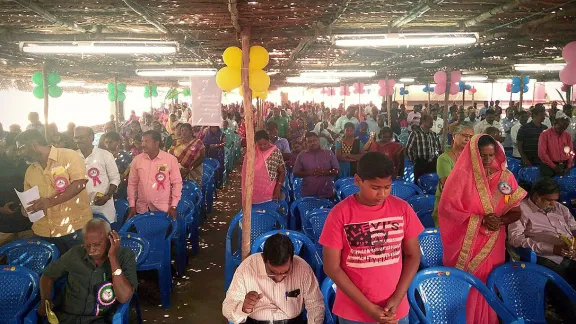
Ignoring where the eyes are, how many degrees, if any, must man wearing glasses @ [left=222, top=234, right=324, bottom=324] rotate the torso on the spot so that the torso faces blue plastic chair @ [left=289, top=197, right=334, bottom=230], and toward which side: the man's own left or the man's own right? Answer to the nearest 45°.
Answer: approximately 180°

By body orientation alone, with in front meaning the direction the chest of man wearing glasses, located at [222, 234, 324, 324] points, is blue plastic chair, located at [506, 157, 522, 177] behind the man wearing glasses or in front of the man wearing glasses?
behind

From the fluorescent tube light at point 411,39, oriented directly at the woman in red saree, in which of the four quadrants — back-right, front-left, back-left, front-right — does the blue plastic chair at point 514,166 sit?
back-left

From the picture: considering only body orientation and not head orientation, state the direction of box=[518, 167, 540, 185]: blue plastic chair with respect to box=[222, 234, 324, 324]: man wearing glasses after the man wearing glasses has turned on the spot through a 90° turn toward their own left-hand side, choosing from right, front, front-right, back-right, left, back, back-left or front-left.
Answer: front-left

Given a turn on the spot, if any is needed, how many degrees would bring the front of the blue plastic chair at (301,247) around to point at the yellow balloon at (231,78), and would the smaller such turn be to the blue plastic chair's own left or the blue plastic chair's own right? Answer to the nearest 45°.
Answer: approximately 135° to the blue plastic chair's own right

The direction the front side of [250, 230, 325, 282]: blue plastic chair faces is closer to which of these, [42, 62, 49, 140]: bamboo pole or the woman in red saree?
the woman in red saree

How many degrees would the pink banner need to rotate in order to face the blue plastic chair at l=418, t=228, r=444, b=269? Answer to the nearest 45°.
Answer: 0° — it already faces it
